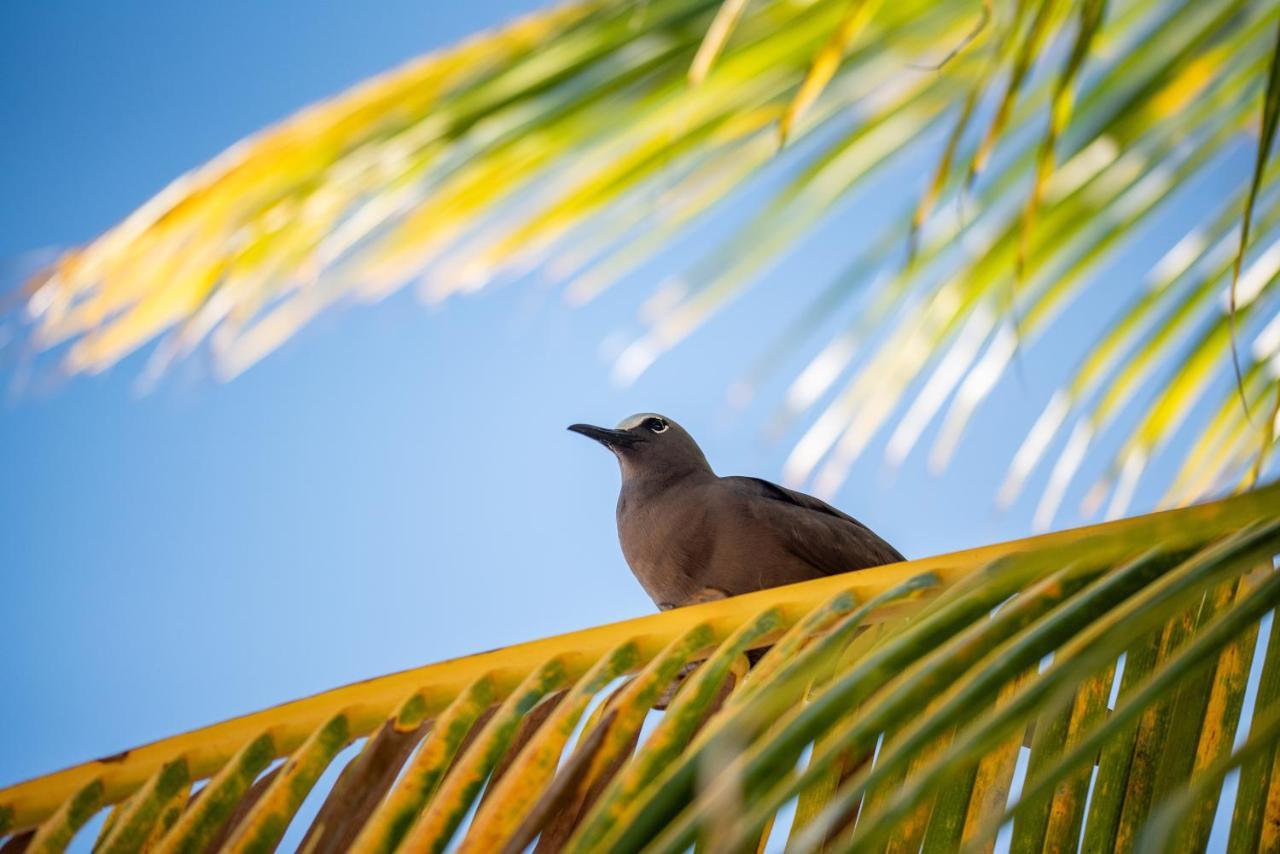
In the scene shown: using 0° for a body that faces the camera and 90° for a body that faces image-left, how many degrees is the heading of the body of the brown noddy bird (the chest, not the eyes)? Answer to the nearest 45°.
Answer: approximately 90°
